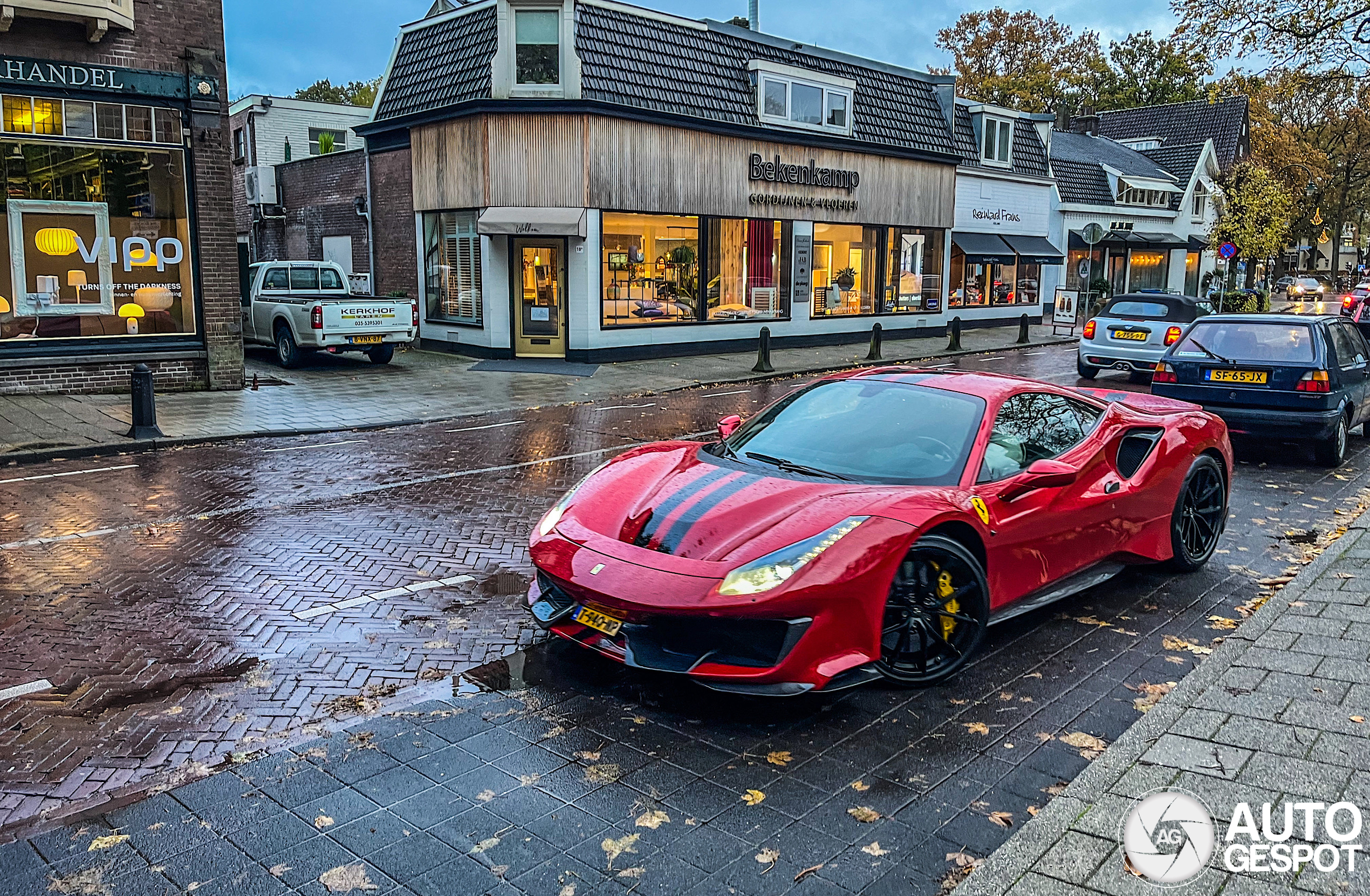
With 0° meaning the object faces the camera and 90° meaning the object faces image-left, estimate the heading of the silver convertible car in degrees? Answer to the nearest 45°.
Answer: approximately 225°

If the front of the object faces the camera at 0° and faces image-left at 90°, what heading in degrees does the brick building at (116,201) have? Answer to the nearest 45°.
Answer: approximately 0°

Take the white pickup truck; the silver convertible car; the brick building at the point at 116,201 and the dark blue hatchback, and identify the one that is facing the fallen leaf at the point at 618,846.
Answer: the brick building

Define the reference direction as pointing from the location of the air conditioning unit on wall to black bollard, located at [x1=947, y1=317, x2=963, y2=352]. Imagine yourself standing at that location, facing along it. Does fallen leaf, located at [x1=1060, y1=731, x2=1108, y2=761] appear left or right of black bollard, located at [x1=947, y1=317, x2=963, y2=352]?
right

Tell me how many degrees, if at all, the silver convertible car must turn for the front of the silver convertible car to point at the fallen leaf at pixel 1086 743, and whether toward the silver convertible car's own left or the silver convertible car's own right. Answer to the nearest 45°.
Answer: approximately 135° to the silver convertible car's own right

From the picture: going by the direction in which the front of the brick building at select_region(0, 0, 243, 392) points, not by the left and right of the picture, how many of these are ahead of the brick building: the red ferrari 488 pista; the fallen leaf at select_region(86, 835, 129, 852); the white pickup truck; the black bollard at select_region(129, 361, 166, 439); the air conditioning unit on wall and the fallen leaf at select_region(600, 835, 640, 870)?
4

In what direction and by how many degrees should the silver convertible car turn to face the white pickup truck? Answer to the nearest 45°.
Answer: approximately 135° to its left

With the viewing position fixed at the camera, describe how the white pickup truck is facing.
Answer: facing away from the viewer and to the left of the viewer

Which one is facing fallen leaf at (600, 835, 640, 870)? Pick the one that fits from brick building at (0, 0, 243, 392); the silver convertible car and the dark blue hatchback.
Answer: the brick building

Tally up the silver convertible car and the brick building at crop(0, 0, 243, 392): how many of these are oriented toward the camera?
1

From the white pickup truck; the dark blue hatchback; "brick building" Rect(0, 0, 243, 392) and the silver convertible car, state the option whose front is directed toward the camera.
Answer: the brick building

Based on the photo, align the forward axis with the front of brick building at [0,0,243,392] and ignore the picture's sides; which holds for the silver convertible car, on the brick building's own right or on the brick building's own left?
on the brick building's own left
